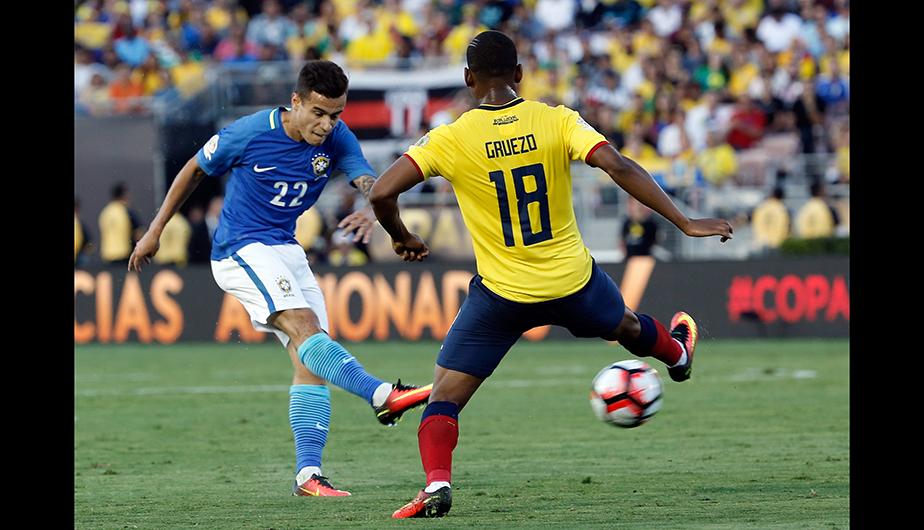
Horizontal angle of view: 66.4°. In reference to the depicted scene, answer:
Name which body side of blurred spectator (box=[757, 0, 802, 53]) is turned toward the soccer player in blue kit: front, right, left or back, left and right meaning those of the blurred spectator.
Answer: front

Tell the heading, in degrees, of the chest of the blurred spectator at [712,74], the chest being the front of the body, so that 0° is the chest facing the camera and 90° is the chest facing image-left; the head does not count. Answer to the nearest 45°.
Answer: approximately 0°

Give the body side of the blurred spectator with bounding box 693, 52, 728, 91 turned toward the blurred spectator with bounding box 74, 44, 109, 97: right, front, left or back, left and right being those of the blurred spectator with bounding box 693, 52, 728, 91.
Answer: right

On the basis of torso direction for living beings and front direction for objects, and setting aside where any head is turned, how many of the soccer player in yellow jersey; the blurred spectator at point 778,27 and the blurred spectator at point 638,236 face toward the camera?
2

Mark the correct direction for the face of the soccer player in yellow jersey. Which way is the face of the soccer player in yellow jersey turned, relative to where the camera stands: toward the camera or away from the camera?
away from the camera

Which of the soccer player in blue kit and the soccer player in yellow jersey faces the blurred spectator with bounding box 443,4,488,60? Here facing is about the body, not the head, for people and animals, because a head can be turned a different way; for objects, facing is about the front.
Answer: the soccer player in yellow jersey

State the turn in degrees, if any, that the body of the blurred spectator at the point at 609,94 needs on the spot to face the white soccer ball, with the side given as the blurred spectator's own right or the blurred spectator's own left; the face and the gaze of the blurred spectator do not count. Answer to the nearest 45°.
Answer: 0° — they already face it

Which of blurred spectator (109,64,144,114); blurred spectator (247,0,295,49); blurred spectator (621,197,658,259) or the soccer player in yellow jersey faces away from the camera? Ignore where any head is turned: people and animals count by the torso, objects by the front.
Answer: the soccer player in yellow jersey

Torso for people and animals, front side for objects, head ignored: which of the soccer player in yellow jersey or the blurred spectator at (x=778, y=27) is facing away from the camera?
the soccer player in yellow jersey

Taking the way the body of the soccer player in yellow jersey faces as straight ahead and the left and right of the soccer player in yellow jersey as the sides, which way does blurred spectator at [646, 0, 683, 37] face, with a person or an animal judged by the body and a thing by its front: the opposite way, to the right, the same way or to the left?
the opposite way

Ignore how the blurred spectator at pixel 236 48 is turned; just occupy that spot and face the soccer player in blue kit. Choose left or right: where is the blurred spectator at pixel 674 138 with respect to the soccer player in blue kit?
left

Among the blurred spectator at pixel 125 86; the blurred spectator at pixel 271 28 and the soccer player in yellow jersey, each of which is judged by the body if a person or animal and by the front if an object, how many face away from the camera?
1

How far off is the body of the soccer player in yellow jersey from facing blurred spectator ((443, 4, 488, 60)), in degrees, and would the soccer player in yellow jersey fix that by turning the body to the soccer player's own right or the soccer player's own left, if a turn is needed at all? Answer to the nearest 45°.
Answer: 0° — they already face them
